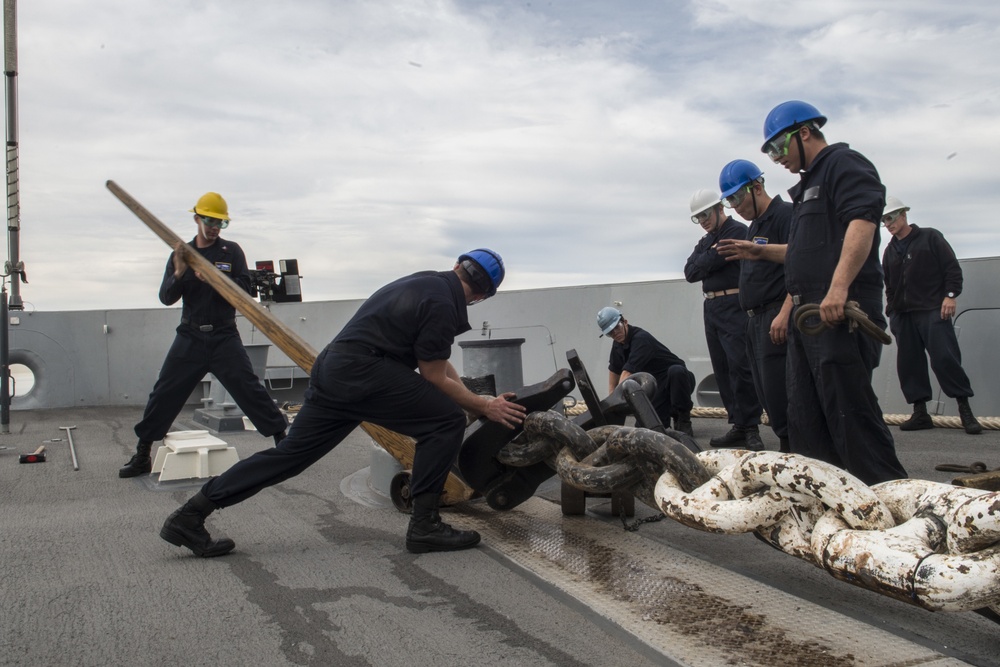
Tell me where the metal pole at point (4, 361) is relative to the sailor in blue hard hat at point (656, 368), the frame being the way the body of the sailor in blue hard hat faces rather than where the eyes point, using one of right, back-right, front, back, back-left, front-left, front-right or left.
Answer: front-right

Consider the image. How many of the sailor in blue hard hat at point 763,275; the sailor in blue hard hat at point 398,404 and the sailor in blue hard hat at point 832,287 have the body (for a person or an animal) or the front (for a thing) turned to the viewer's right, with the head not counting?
1

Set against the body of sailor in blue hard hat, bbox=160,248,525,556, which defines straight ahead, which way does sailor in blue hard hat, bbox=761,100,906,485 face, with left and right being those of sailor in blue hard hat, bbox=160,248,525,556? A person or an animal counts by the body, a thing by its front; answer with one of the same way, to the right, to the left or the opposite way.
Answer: the opposite way

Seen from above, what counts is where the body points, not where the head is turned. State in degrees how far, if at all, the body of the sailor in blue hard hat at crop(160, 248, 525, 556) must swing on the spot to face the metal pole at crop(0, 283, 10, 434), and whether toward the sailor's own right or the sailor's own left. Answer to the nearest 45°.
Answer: approximately 135° to the sailor's own left

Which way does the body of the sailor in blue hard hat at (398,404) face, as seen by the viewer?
to the viewer's right

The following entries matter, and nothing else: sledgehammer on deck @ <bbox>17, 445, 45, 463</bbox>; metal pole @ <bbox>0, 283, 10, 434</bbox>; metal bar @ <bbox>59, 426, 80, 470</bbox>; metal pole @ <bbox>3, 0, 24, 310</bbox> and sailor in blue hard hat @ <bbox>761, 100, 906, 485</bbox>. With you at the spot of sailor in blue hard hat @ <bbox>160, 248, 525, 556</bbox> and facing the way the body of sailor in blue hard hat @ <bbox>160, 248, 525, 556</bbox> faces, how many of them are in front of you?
1

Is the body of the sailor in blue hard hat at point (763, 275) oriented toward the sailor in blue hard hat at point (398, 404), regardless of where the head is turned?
yes

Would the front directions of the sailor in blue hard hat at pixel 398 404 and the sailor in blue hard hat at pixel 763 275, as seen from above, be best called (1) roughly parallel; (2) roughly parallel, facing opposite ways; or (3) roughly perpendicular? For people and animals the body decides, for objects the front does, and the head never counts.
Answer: roughly parallel, facing opposite ways

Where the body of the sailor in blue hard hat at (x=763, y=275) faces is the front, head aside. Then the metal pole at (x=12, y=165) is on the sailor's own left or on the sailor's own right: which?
on the sailor's own right

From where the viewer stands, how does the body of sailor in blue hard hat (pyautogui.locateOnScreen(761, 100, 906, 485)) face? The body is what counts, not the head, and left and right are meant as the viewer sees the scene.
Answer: facing the viewer and to the left of the viewer

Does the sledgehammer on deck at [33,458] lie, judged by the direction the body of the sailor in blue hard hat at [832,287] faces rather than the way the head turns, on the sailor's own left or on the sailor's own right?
on the sailor's own right

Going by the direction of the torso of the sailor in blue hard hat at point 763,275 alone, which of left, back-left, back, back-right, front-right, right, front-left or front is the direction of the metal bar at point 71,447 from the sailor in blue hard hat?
front-right

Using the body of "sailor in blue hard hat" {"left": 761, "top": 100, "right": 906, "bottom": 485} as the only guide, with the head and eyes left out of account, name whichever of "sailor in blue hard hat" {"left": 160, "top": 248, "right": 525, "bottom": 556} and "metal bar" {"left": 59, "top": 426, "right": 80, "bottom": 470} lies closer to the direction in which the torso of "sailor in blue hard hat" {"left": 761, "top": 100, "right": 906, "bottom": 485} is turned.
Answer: the sailor in blue hard hat

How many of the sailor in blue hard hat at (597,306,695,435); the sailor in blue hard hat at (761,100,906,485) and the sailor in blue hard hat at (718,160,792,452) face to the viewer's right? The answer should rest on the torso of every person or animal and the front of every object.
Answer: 0
